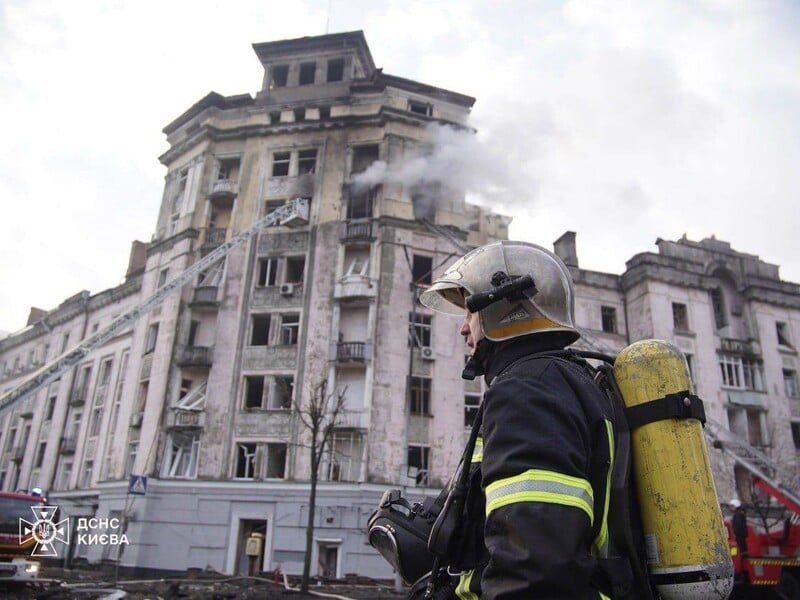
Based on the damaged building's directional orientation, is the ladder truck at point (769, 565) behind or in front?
in front

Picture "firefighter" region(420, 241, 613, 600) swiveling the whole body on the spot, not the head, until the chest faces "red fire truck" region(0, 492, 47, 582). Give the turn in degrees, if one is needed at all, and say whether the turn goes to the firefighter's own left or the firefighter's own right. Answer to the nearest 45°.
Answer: approximately 45° to the firefighter's own right

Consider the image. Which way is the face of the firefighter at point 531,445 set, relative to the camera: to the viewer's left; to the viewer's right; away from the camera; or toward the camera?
to the viewer's left

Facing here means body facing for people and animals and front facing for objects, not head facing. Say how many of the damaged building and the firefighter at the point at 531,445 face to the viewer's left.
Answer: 1

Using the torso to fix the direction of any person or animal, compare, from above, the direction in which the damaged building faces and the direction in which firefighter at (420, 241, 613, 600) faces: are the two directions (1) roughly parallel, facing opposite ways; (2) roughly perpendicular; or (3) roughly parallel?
roughly perpendicular

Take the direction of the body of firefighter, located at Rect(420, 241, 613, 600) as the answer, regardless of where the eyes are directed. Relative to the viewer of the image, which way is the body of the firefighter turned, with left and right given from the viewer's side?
facing to the left of the viewer

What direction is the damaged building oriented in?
toward the camera
